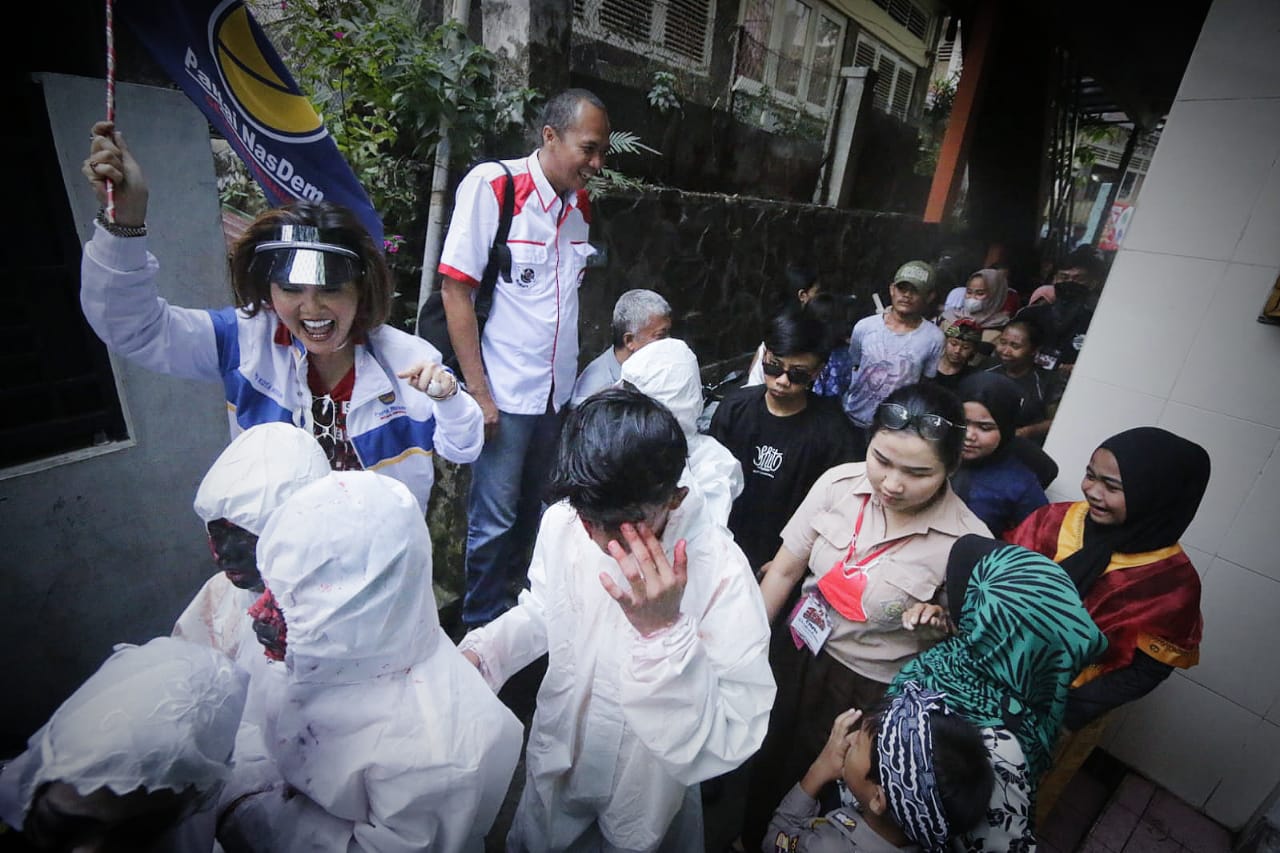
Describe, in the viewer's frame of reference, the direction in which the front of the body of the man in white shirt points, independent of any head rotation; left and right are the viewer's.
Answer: facing the viewer and to the right of the viewer

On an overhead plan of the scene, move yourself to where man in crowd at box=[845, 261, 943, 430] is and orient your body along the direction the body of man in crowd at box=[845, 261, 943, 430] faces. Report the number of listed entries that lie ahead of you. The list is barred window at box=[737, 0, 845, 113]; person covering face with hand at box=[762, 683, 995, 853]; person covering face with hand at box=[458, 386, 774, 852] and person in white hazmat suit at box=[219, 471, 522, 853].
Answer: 3

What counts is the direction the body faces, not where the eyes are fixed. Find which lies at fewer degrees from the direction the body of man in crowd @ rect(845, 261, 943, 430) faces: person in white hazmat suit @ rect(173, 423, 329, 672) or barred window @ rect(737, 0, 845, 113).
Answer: the person in white hazmat suit

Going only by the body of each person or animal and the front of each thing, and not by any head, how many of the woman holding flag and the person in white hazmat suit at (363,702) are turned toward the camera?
1

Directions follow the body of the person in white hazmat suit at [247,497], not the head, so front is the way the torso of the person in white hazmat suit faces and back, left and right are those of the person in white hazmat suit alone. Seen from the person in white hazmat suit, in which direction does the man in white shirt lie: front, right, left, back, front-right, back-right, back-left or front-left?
back

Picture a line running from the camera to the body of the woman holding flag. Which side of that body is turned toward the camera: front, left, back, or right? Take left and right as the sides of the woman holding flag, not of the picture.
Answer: front

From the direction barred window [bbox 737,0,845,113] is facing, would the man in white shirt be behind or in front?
in front

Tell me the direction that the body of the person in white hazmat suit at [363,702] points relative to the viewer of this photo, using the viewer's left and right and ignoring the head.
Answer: facing away from the viewer and to the left of the viewer

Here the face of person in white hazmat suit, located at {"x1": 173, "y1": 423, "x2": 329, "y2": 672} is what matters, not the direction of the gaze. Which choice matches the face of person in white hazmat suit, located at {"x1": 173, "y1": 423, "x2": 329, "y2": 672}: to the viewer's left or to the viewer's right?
to the viewer's left

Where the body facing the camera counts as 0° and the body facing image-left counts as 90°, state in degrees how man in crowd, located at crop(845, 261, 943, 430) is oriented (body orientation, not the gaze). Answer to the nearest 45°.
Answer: approximately 0°

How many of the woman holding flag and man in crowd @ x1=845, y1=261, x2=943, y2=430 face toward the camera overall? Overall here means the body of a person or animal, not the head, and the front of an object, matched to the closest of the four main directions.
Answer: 2

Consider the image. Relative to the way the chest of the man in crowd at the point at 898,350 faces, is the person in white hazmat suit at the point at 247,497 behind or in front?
in front

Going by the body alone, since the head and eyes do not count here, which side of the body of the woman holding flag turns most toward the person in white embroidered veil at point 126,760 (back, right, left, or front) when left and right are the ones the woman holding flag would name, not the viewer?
front

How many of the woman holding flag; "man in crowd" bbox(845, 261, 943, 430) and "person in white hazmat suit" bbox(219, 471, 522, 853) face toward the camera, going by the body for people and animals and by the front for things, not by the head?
2
